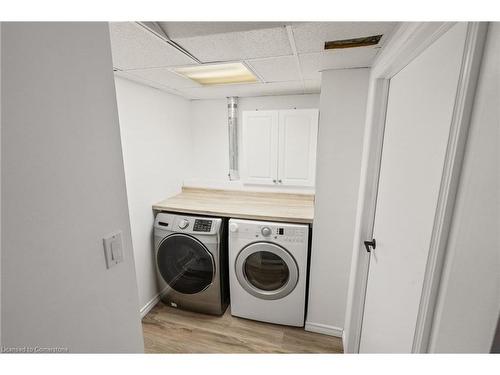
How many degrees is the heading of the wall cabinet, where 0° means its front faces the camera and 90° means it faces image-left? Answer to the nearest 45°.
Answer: approximately 0°

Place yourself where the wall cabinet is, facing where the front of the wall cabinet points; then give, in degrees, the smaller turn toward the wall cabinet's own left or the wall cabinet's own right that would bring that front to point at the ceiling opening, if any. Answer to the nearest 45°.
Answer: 0° — it already faces it

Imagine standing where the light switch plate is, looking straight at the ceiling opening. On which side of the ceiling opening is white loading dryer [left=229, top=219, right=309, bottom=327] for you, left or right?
left

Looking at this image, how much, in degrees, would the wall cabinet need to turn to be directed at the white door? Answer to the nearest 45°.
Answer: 0° — it already faces it
